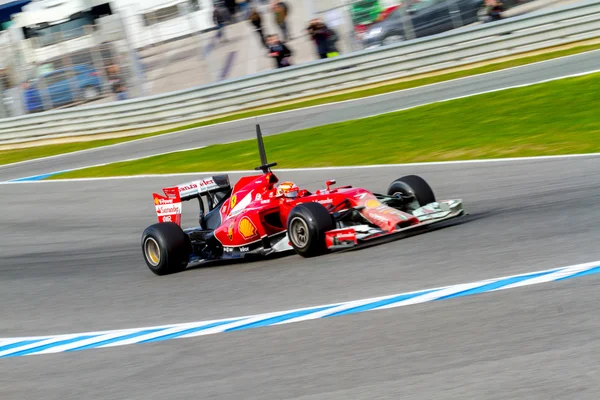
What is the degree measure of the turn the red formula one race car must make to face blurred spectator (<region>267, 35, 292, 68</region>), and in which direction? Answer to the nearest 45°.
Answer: approximately 135° to its left

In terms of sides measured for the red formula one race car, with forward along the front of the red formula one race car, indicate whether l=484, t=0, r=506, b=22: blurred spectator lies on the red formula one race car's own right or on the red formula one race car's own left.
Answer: on the red formula one race car's own left

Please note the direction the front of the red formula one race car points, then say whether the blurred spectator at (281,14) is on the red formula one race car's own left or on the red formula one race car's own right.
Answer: on the red formula one race car's own left

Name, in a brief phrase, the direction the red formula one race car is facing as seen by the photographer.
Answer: facing the viewer and to the right of the viewer

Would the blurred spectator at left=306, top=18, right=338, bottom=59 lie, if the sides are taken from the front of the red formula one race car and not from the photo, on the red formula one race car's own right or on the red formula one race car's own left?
on the red formula one race car's own left

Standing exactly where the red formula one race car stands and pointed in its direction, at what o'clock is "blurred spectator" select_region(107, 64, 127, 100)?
The blurred spectator is roughly at 7 o'clock from the red formula one race car.

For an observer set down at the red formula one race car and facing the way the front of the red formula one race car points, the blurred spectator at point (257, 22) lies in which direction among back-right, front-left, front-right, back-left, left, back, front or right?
back-left

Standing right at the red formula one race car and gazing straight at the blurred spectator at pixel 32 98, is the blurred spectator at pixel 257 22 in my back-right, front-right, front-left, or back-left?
front-right

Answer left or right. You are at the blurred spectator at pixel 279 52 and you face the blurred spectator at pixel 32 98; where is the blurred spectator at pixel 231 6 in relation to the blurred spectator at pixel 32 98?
right

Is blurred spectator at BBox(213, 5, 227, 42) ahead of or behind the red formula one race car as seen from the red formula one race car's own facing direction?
behind

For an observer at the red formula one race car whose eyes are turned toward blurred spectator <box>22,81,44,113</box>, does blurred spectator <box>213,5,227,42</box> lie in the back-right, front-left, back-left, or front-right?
front-right
